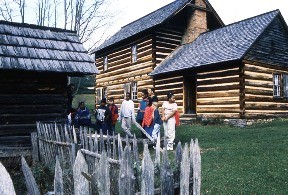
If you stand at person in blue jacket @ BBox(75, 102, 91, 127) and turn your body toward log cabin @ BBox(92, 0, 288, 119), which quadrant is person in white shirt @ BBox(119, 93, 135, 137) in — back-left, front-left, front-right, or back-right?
front-right

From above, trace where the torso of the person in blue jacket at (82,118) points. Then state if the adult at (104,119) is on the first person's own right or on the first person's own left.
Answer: on the first person's own left

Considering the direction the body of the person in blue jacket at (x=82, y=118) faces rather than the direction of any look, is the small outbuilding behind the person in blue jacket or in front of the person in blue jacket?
in front

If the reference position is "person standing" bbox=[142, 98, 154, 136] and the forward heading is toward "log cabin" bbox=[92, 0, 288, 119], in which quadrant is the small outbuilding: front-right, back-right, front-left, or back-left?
back-left

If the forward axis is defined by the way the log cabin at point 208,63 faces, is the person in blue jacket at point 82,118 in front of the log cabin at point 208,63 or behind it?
in front

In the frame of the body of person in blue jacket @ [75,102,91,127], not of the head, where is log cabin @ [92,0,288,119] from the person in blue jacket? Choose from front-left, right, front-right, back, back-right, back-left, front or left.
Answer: back-left

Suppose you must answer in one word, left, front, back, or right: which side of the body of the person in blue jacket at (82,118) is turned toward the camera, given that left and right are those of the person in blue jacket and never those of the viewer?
front

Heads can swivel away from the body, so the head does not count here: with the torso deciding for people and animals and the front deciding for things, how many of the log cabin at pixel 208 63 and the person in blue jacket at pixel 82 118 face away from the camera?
0
